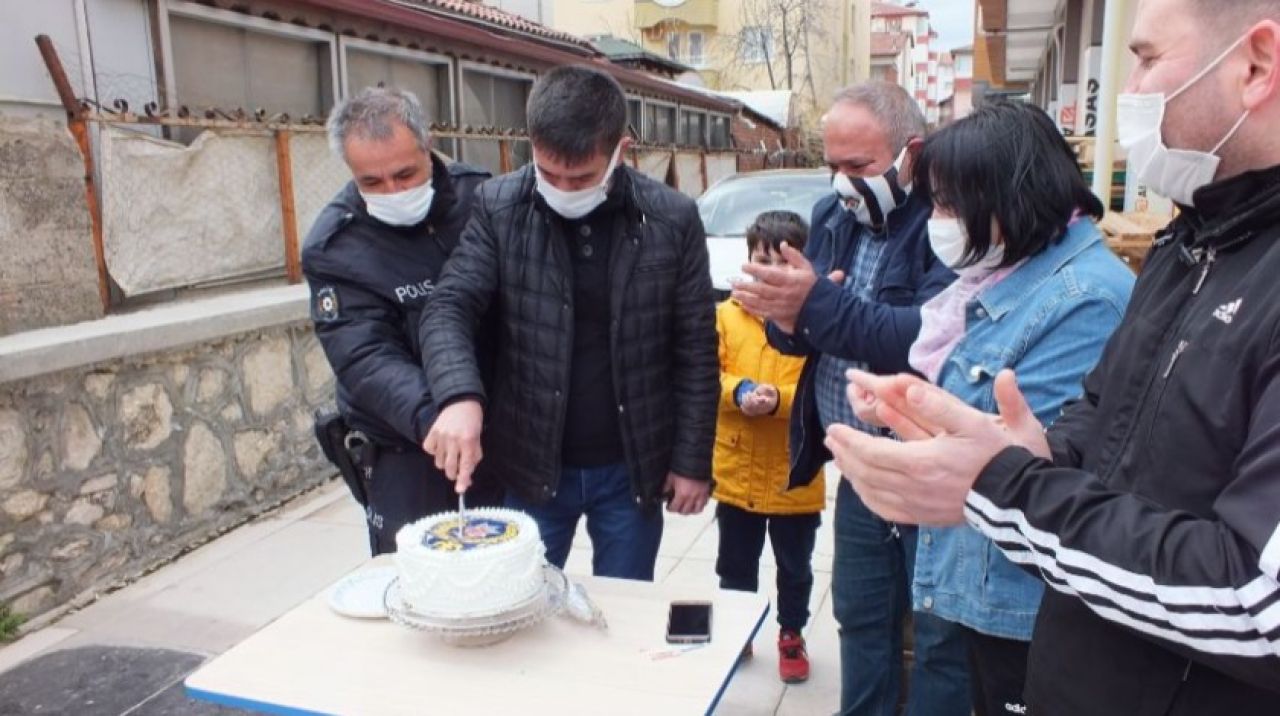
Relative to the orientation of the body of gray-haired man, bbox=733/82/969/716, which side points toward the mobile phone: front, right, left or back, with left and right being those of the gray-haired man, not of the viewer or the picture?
front

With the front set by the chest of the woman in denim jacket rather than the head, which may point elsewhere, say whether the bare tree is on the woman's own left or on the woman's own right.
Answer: on the woman's own right

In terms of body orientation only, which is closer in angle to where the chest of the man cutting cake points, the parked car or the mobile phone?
the mobile phone

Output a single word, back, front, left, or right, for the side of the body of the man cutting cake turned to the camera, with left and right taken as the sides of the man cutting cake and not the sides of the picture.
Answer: front

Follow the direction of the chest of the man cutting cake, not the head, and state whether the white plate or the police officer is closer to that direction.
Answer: the white plate

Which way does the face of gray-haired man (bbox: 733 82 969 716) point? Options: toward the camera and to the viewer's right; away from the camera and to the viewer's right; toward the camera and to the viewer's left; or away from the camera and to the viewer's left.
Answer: toward the camera and to the viewer's left

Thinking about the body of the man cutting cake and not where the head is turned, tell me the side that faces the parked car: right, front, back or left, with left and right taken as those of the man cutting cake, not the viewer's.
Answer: back

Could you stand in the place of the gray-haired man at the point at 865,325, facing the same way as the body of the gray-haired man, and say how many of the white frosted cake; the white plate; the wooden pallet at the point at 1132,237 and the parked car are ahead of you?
2

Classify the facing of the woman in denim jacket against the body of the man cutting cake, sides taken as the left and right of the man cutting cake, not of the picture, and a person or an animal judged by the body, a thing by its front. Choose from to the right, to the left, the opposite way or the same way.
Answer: to the right

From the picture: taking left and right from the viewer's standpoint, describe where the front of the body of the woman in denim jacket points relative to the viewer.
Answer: facing the viewer and to the left of the viewer

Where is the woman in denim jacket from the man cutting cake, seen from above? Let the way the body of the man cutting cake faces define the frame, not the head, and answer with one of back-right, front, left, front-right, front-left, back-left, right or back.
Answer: front-left

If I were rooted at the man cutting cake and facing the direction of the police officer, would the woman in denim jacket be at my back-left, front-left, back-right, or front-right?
back-left

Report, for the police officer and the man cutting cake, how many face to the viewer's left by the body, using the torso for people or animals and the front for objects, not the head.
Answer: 0

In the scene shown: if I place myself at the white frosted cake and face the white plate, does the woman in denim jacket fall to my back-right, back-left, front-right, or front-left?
back-right
